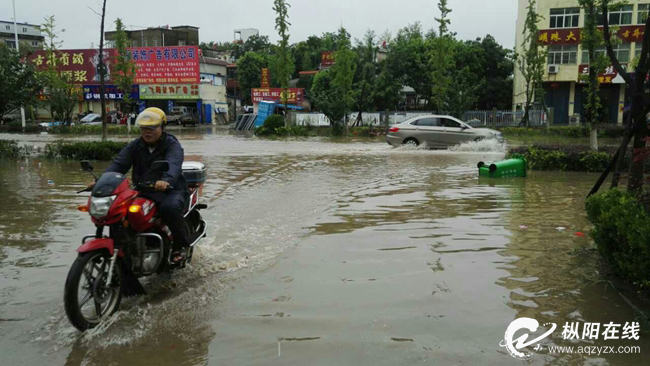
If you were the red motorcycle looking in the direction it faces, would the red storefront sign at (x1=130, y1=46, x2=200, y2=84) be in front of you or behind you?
behind

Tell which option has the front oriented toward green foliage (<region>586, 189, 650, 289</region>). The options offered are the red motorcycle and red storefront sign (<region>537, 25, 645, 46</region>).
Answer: the red storefront sign

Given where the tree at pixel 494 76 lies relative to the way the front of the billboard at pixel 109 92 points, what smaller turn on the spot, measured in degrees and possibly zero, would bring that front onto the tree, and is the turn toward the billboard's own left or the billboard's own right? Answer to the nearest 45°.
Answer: approximately 90° to the billboard's own left

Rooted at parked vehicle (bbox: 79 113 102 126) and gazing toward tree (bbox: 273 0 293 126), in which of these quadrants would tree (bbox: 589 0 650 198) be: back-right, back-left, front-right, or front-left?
front-right

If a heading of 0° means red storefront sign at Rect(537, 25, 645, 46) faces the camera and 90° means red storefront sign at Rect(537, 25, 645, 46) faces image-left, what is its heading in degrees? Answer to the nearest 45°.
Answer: approximately 0°

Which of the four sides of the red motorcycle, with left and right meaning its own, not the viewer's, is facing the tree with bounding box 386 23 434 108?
back

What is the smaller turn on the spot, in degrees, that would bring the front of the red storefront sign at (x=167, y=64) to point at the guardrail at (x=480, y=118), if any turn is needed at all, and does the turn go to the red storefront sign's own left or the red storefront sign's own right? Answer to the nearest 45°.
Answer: approximately 45° to the red storefront sign's own left

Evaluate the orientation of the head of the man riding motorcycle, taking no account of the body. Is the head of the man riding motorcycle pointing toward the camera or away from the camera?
toward the camera

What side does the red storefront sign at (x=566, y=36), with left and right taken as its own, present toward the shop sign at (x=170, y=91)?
right

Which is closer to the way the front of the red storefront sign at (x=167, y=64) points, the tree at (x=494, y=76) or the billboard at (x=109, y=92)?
the tree

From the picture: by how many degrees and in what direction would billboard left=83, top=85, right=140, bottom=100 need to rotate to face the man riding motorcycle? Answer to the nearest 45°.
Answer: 0° — it already faces them

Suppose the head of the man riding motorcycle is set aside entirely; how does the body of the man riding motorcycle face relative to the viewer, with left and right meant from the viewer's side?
facing the viewer and to the left of the viewer

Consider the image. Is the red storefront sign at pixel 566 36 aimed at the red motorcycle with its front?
yes

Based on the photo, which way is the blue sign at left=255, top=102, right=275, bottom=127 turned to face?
toward the camera
